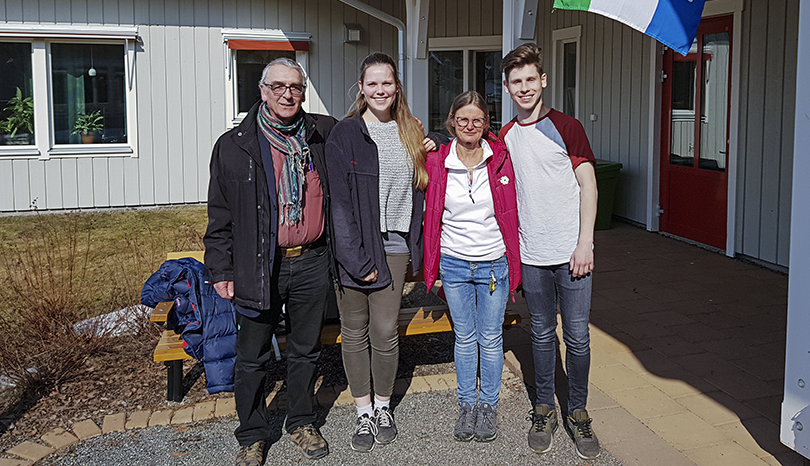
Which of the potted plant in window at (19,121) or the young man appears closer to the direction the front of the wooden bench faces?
the young man

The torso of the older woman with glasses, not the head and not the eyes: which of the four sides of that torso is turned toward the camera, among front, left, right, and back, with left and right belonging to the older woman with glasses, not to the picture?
front

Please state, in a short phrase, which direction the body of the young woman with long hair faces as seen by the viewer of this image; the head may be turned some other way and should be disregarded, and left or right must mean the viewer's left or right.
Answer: facing the viewer

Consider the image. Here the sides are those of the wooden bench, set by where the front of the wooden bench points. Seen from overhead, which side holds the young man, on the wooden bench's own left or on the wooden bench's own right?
on the wooden bench's own left

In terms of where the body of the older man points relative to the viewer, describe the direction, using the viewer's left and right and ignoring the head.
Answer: facing the viewer and to the right of the viewer

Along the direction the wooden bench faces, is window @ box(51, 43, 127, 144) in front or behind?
behind

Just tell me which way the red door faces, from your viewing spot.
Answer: facing the viewer and to the left of the viewer

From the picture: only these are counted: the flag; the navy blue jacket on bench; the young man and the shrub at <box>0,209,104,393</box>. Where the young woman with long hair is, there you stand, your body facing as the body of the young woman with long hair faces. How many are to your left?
2

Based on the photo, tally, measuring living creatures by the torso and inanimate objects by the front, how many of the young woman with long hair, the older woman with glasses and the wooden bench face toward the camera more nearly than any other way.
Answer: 3

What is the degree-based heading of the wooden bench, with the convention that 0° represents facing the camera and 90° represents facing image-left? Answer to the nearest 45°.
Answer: approximately 0°

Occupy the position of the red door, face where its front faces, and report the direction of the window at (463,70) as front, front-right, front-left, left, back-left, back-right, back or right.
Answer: right
